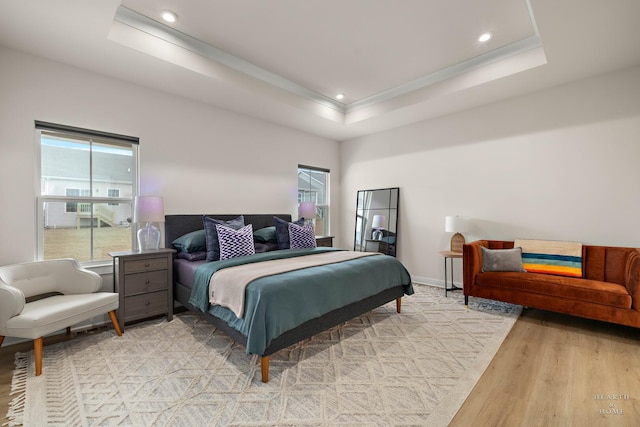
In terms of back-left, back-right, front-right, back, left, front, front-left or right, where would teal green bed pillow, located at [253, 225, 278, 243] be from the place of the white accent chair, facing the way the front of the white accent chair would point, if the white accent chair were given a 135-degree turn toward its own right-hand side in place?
back

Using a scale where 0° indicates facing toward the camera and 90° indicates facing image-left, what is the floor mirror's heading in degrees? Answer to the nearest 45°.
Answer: approximately 45°

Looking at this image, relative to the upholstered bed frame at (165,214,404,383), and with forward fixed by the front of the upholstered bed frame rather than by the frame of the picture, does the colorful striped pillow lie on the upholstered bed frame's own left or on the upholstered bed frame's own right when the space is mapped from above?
on the upholstered bed frame's own left

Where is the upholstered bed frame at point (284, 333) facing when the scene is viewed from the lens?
facing the viewer and to the right of the viewer

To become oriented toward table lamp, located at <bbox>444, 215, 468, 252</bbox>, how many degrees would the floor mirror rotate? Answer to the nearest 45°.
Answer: approximately 90° to its left

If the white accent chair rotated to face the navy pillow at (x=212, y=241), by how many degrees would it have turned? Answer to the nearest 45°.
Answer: approximately 45° to its left

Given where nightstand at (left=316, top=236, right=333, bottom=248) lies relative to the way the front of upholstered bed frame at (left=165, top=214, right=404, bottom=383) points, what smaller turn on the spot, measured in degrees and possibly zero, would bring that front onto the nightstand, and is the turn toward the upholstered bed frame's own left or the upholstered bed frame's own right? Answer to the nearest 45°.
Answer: approximately 135° to the upholstered bed frame's own left

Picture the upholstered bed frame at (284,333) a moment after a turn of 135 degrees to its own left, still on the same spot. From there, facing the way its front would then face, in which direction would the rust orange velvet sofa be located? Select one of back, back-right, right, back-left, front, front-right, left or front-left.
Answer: right

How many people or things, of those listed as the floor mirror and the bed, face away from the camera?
0
